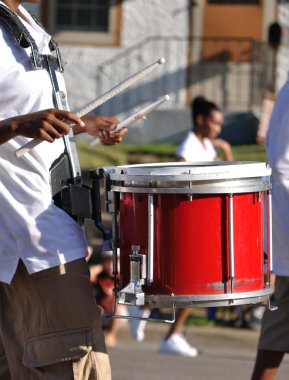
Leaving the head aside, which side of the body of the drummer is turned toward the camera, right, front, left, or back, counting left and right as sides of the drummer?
right

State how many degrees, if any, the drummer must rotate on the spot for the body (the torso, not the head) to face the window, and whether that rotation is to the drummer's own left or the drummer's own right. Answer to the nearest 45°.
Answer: approximately 90° to the drummer's own left
